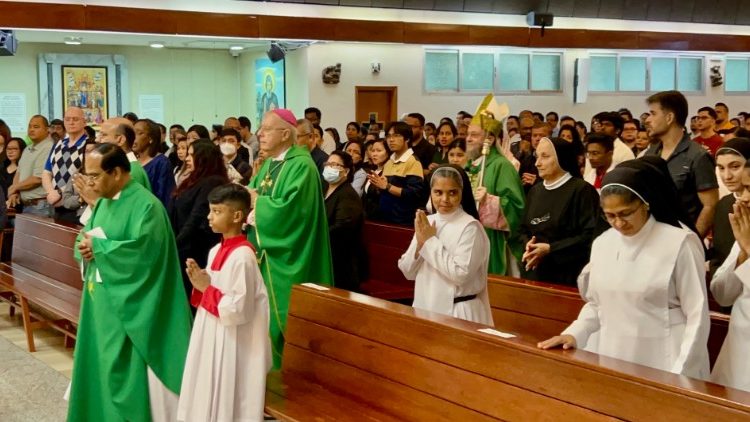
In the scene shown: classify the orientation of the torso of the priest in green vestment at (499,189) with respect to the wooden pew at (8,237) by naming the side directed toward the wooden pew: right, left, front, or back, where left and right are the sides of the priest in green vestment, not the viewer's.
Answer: right

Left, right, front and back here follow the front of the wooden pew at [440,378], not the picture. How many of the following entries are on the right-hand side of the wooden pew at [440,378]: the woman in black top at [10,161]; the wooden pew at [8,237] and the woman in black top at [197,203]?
3

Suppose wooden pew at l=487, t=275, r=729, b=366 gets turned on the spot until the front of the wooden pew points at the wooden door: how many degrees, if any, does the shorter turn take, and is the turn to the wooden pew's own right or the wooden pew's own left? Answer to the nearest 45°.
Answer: approximately 135° to the wooden pew's own right

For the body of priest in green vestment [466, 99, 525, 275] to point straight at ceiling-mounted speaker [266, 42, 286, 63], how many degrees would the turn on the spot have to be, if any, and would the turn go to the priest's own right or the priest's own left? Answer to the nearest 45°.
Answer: approximately 90° to the priest's own right

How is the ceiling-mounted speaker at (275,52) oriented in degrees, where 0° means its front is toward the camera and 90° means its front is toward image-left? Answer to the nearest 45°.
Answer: approximately 45°
